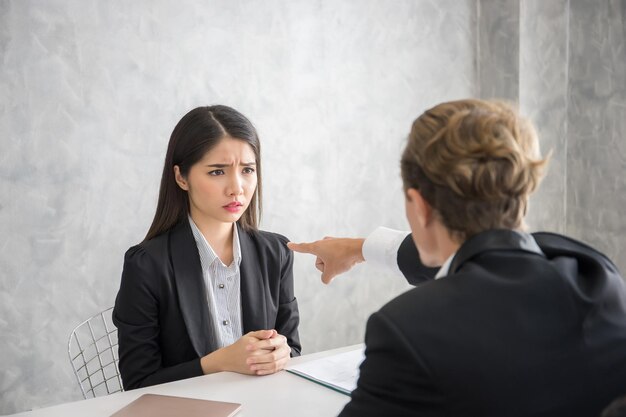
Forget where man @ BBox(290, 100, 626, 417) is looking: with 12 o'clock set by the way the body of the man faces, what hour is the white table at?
The white table is roughly at 12 o'clock from the man.

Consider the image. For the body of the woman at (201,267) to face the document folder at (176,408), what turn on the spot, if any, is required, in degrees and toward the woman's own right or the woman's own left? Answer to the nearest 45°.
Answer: approximately 45° to the woman's own right

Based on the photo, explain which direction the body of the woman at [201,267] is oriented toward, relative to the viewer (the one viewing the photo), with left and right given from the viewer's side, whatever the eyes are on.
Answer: facing the viewer and to the right of the viewer

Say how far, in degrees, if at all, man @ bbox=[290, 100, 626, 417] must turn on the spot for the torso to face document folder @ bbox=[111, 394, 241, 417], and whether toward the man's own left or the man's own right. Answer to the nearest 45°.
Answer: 0° — they already face it

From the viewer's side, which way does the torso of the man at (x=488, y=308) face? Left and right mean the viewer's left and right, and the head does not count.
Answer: facing away from the viewer and to the left of the viewer

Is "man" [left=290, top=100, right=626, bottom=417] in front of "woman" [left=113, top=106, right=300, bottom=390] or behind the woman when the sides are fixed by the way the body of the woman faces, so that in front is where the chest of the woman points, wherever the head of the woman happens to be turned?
in front

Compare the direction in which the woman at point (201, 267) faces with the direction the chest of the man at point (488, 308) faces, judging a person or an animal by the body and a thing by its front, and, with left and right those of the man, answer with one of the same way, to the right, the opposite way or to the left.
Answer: the opposite way

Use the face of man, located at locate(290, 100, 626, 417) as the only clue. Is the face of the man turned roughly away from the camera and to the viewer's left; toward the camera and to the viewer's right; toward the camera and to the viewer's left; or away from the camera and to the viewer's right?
away from the camera and to the viewer's left

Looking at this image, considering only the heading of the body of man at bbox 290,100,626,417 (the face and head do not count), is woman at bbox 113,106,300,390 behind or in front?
in front
